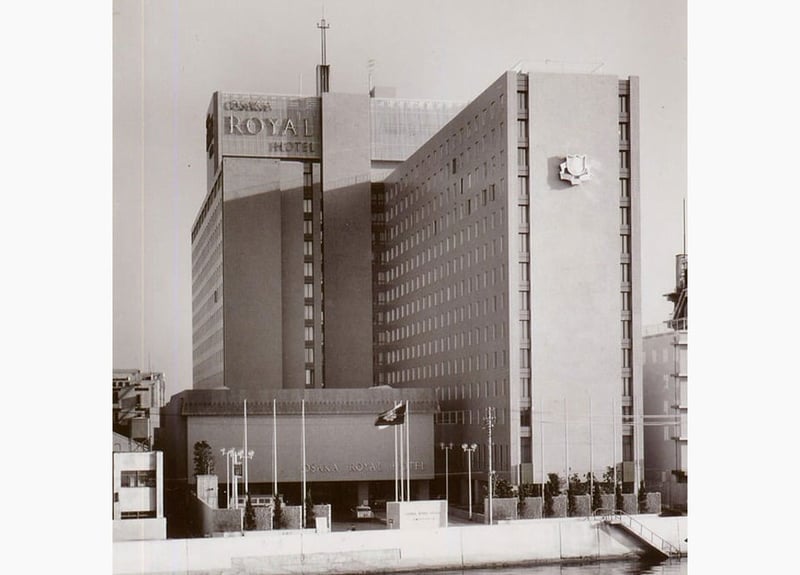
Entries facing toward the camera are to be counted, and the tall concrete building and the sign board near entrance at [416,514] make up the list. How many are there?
2

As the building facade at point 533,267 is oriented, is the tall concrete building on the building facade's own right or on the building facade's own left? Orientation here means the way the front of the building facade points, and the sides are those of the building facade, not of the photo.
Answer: on the building facade's own right
